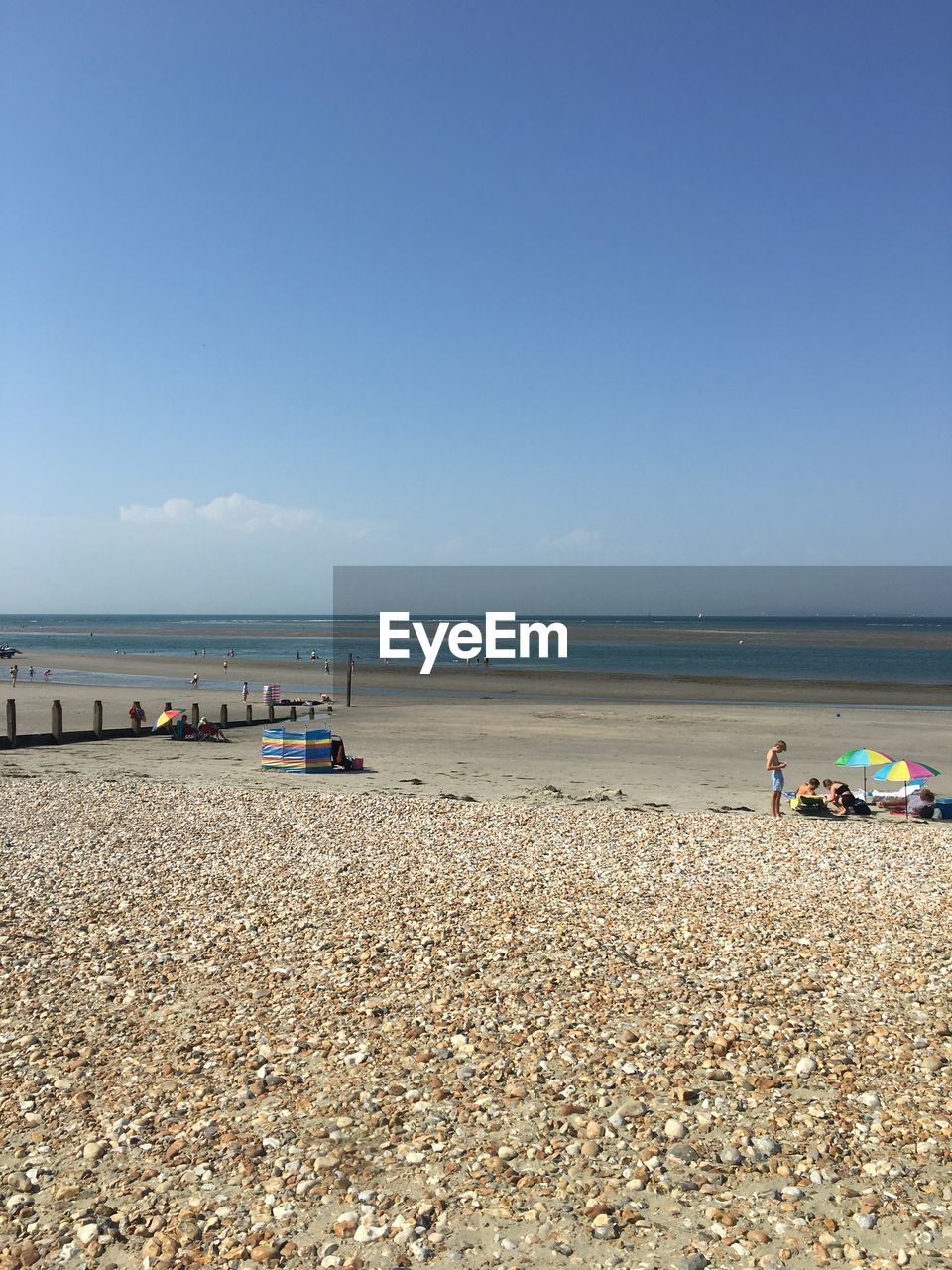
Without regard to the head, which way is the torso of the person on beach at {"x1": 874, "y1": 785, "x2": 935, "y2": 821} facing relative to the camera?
to the viewer's left

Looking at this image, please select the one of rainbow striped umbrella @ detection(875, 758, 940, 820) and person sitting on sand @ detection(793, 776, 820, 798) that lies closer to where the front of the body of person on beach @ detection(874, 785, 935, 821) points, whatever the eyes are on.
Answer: the person sitting on sand

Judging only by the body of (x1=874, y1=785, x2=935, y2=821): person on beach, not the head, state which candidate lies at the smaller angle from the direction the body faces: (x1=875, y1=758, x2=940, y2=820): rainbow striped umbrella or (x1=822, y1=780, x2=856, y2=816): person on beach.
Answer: the person on beach

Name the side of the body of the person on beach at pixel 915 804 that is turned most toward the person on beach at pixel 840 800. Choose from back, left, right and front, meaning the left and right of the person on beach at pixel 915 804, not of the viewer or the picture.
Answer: front

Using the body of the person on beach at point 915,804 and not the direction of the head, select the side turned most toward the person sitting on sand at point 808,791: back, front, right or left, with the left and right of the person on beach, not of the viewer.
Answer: front
